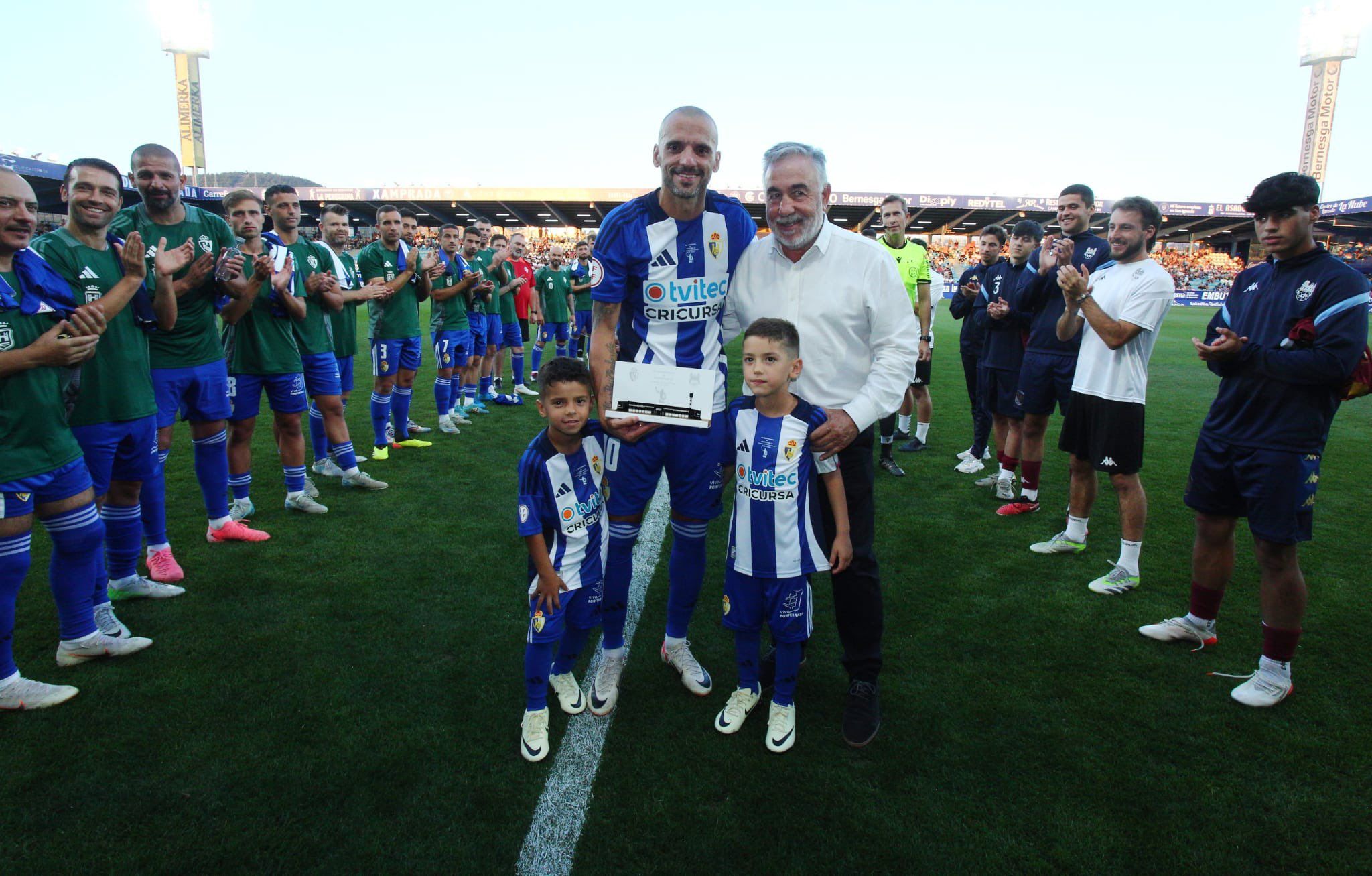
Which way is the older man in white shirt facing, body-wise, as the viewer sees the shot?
toward the camera

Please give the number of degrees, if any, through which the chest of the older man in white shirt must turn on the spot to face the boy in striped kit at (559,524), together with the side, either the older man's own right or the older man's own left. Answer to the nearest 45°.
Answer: approximately 90° to the older man's own right

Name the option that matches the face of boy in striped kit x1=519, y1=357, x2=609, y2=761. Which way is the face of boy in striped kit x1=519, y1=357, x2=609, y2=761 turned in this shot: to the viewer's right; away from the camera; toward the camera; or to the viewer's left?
toward the camera
